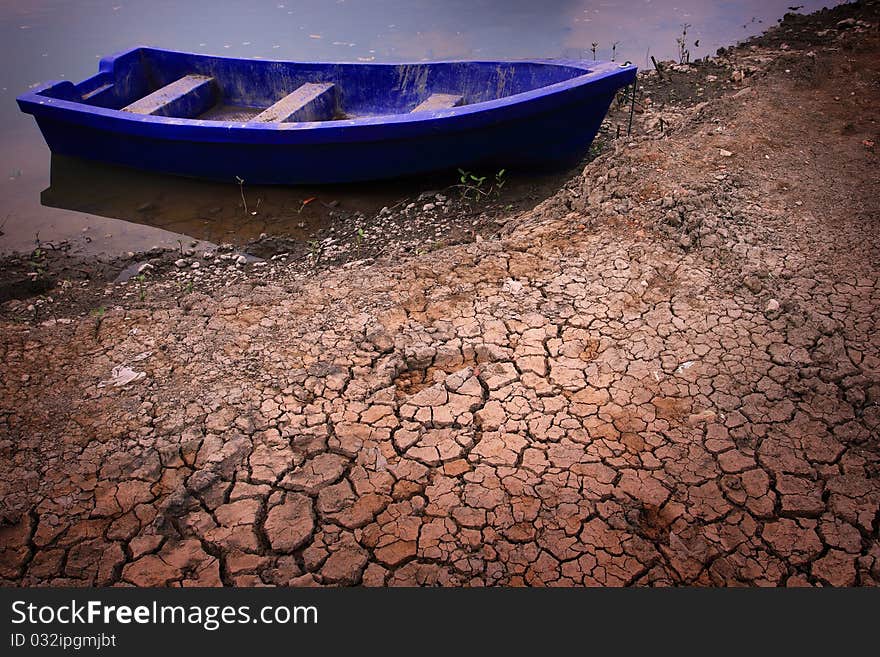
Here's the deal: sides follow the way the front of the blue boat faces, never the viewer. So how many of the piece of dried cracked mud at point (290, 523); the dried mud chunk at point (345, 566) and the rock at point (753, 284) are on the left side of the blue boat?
0

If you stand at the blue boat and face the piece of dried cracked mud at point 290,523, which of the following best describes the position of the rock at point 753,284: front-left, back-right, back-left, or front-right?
front-left

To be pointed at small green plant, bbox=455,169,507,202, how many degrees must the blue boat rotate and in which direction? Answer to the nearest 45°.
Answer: approximately 45° to its right

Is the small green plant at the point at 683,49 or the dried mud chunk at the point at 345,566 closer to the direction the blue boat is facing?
the small green plant

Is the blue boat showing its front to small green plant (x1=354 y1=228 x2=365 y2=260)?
no

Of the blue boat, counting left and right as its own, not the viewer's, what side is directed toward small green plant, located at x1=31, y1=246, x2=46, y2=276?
back

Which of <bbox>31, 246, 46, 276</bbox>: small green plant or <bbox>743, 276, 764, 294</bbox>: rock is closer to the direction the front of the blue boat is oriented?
the rock

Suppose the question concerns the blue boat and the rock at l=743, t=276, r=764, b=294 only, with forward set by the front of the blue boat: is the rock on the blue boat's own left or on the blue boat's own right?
on the blue boat's own right

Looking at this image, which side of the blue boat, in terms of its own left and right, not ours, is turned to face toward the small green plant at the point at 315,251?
right

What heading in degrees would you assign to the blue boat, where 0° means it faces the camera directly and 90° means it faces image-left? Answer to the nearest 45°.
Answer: approximately 270°

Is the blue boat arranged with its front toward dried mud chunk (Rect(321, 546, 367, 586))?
no

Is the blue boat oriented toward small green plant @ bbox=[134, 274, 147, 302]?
no

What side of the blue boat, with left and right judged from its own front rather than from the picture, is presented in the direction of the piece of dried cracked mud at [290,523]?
right

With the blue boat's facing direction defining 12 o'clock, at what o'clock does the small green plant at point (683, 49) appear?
The small green plant is roughly at 11 o'clock from the blue boat.
